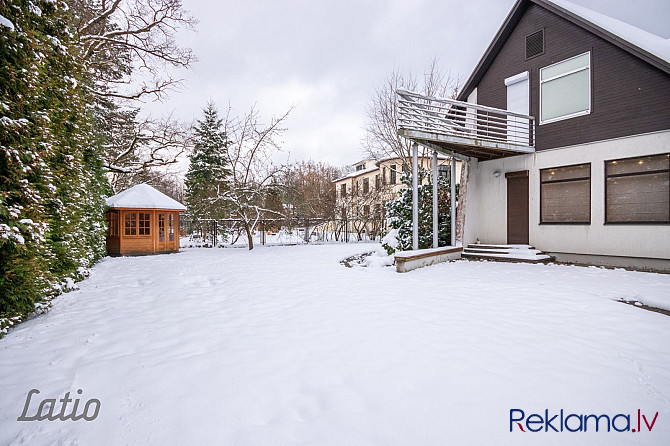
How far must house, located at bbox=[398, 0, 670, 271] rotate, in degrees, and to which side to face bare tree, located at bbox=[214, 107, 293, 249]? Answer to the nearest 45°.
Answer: approximately 45° to its right

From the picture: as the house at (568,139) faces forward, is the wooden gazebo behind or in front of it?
in front

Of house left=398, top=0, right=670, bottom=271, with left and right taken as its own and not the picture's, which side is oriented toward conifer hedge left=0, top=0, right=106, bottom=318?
front

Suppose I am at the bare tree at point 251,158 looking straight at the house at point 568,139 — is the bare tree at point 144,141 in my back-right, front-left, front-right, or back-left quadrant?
back-right

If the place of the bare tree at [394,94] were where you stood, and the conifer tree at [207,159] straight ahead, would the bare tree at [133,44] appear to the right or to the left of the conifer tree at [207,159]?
left

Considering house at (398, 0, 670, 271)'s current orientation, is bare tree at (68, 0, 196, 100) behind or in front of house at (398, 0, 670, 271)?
in front

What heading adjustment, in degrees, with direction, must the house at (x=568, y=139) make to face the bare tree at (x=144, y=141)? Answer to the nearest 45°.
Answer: approximately 45° to its right

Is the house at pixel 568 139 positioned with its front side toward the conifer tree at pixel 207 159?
no

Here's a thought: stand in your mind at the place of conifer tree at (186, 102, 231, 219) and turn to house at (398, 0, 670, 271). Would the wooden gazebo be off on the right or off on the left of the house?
right

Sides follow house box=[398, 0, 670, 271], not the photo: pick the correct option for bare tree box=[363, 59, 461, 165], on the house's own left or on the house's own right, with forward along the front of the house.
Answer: on the house's own right

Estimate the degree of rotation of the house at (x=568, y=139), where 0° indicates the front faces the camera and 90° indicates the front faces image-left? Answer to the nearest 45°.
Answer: approximately 45°

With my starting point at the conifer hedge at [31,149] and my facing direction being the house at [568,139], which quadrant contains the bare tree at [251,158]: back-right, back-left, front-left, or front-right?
front-left
